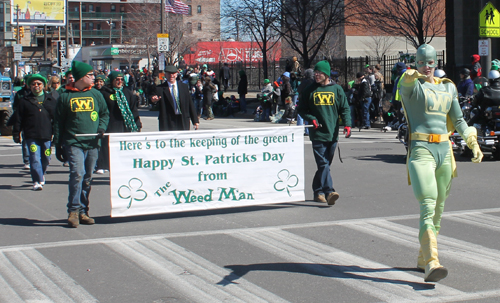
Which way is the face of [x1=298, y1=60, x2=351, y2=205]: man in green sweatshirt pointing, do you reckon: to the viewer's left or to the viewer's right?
to the viewer's left

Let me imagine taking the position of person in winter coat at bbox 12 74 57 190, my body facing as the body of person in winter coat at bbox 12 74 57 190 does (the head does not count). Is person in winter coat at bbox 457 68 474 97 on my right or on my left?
on my left

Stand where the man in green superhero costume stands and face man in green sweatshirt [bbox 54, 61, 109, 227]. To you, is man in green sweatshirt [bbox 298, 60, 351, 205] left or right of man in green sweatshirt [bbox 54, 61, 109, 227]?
right

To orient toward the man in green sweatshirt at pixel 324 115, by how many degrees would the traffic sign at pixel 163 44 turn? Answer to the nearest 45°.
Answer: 0° — it already faces them

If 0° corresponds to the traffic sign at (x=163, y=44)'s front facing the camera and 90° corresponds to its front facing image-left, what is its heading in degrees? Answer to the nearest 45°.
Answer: approximately 0°

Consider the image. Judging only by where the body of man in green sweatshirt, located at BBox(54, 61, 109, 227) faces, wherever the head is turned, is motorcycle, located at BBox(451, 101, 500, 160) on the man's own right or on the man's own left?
on the man's own left

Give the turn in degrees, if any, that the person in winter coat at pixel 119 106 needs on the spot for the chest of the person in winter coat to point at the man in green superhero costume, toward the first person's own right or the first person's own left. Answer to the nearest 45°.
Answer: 0° — they already face them

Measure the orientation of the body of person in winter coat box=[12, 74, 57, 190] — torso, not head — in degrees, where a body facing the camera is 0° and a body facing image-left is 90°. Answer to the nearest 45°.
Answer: approximately 0°
